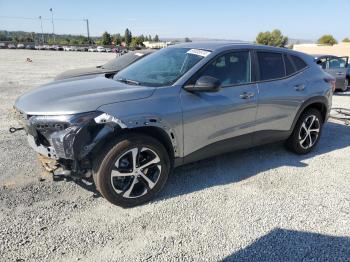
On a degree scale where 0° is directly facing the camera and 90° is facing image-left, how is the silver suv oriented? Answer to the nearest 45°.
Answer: approximately 45°

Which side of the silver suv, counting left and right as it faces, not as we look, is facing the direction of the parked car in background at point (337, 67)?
back
